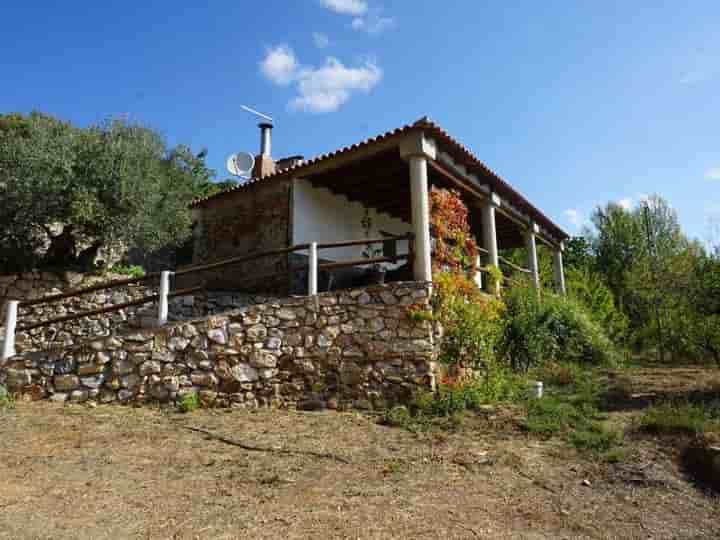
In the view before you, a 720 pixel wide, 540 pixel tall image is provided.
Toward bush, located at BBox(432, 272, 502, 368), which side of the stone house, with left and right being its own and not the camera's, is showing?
front

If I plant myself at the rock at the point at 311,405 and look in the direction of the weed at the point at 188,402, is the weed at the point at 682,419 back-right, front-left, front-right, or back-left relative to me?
back-left

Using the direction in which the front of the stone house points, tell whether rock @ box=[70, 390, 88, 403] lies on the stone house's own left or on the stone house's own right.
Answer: on the stone house's own right

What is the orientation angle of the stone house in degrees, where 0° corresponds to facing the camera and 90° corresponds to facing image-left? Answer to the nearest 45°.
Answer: approximately 315°

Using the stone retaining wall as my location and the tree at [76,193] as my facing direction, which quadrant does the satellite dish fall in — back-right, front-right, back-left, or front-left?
front-right

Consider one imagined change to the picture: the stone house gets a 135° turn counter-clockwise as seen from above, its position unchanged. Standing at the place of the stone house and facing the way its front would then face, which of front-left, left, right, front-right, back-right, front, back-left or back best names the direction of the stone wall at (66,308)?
left

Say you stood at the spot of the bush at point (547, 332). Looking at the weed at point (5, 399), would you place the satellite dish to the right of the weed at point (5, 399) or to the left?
right

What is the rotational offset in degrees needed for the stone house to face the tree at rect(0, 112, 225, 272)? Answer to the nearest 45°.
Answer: approximately 135° to its right

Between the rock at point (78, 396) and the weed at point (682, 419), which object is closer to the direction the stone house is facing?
the weed

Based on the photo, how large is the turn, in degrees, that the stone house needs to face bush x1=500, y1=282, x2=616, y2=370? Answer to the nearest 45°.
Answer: approximately 45° to its left

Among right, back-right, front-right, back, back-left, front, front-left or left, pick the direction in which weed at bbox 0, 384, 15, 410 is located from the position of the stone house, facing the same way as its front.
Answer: right

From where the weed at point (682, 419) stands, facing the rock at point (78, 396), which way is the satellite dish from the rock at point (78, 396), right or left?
right

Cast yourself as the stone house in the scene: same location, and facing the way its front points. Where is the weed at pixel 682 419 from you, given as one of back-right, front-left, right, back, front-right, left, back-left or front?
front
